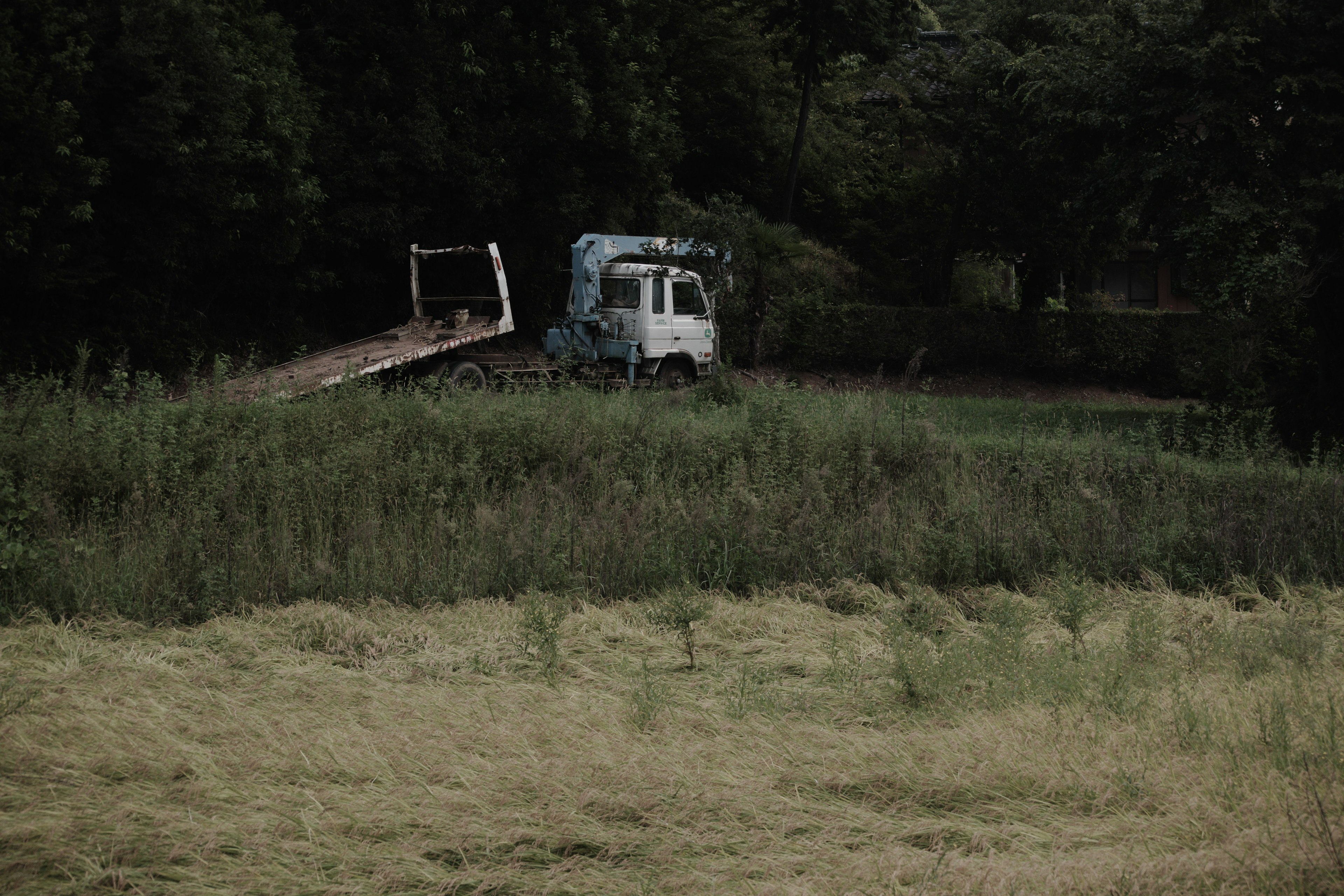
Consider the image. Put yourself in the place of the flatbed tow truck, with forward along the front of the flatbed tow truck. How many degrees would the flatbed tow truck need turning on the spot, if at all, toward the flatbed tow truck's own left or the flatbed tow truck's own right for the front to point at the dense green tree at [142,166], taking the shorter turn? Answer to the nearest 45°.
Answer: approximately 135° to the flatbed tow truck's own left

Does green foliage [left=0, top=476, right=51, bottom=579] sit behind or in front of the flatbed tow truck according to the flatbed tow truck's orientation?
behind

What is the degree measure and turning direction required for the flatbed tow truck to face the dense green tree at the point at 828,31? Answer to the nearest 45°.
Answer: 0° — it already faces it

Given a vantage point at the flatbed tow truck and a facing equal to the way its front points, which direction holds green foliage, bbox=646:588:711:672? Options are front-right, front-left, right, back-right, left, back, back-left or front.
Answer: back-right

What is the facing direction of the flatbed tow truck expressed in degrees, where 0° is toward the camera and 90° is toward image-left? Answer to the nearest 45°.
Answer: approximately 225°

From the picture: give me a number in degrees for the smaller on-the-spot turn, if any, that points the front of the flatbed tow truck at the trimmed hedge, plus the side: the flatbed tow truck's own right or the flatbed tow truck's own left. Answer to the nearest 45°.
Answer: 0° — it already faces it

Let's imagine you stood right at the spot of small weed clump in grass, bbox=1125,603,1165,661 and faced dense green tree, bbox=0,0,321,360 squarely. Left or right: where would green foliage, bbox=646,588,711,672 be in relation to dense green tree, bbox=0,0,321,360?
left

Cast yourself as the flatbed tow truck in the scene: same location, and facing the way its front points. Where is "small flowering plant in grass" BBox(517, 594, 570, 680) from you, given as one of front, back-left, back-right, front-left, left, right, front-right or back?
back-right

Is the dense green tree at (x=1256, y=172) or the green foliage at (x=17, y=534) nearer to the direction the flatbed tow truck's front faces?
the dense green tree

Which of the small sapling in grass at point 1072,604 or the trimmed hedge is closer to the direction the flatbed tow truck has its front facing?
the trimmed hedge
